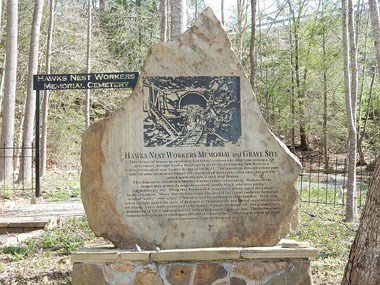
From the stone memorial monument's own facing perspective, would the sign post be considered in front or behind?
behind

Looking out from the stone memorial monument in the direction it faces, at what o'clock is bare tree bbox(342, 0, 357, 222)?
The bare tree is roughly at 7 o'clock from the stone memorial monument.

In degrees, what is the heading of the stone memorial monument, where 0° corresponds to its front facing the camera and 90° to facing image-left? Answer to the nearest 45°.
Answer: approximately 0°

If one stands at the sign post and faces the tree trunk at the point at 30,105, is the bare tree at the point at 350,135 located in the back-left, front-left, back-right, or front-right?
back-right

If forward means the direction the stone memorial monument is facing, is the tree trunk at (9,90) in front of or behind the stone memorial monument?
behind

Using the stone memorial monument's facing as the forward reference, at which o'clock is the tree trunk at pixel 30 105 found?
The tree trunk is roughly at 5 o'clock from the stone memorial monument.

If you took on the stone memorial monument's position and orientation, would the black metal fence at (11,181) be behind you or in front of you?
behind
